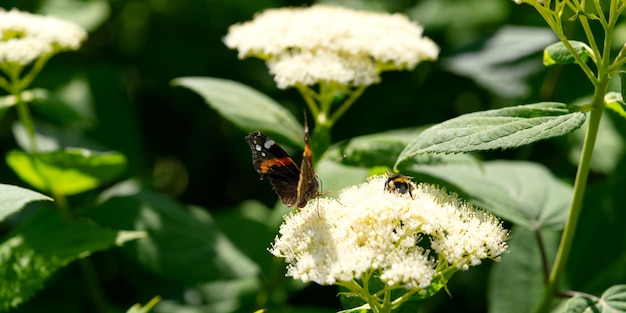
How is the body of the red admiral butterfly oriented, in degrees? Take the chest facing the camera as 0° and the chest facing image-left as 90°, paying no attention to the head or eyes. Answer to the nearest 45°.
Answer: approximately 225°

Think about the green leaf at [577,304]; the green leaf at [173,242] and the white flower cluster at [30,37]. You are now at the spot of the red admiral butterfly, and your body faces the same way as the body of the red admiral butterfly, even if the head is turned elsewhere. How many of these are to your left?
2

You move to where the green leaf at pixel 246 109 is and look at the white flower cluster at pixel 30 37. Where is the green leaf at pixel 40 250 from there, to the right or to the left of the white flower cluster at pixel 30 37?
left

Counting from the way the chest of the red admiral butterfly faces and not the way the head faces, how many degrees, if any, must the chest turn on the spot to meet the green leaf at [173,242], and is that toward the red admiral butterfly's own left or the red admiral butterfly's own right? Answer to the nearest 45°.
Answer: approximately 90° to the red admiral butterfly's own left

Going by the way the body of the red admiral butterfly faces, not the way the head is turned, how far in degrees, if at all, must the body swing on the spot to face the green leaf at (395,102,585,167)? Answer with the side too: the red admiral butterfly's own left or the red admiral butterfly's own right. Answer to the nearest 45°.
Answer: approximately 90° to the red admiral butterfly's own right

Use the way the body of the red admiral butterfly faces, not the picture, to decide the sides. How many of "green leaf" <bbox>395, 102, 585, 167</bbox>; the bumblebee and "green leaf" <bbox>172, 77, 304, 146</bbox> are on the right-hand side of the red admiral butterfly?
2

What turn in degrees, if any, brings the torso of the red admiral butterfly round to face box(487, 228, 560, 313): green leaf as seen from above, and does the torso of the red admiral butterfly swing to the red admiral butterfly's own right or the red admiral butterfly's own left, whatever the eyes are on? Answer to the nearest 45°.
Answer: approximately 45° to the red admiral butterfly's own right
